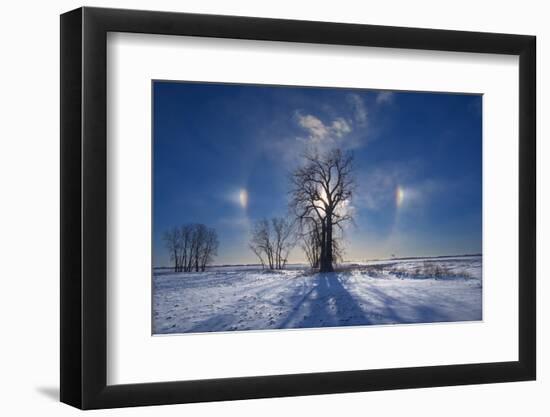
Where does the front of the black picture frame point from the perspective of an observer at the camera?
facing the viewer and to the right of the viewer
